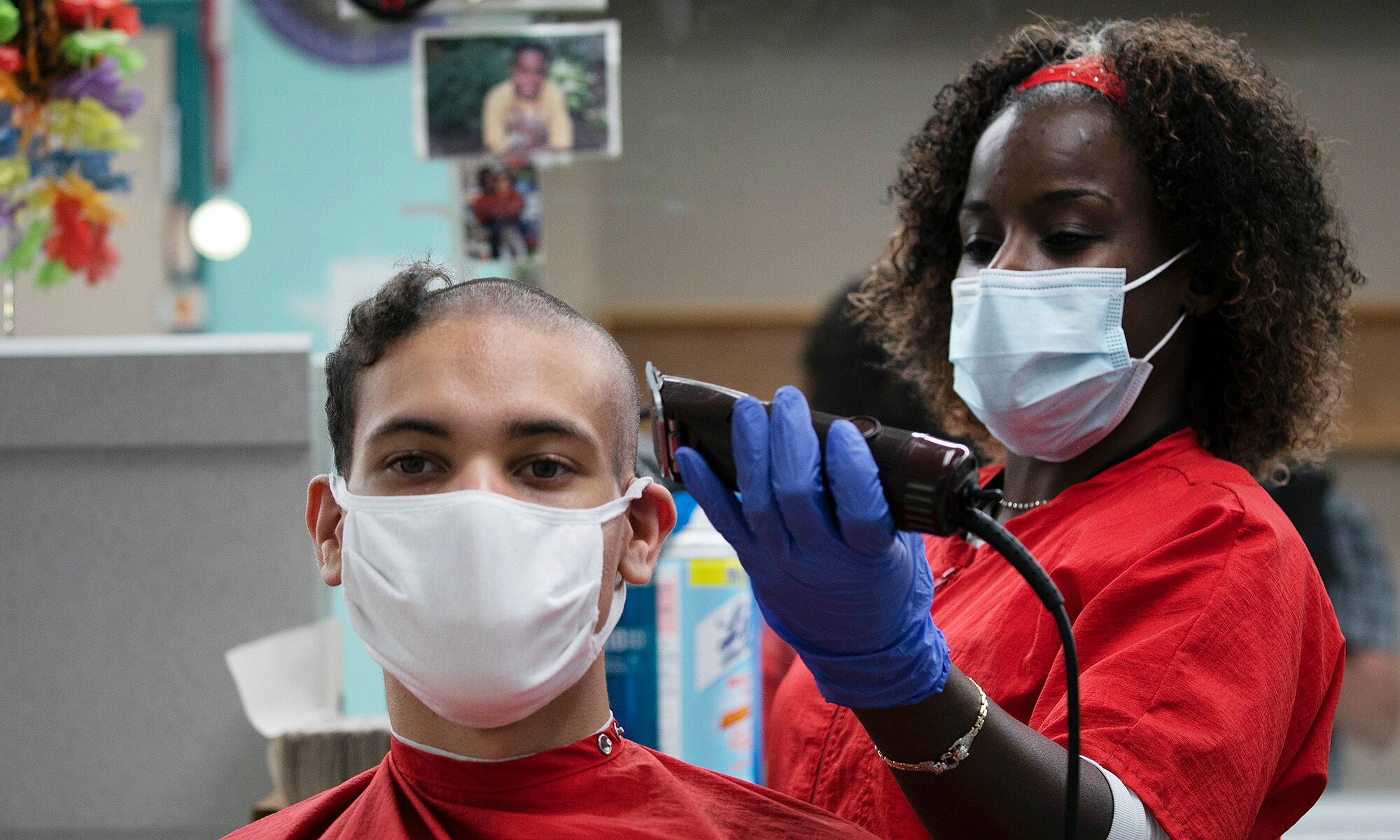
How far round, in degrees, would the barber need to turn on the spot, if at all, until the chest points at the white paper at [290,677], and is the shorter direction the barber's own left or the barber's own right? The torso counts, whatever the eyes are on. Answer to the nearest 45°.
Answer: approximately 45° to the barber's own right

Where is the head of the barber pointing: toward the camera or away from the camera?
toward the camera

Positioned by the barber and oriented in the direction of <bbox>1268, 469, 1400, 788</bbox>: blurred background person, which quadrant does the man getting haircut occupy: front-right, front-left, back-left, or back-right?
back-left

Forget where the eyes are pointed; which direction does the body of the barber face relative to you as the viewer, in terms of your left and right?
facing the viewer and to the left of the viewer

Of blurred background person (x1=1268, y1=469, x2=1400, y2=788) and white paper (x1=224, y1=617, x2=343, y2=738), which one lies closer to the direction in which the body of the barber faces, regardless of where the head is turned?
the white paper

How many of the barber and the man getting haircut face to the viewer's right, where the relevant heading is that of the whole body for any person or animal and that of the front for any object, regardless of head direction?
0

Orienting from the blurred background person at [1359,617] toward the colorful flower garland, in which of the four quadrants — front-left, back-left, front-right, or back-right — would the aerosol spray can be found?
front-left

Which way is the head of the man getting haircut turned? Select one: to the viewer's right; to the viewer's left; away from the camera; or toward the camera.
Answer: toward the camera

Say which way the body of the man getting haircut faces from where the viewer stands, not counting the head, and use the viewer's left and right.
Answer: facing the viewer

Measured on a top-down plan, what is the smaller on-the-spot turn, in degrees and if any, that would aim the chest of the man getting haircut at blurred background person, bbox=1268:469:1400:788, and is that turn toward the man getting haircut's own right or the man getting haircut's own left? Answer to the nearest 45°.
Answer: approximately 135° to the man getting haircut's own left

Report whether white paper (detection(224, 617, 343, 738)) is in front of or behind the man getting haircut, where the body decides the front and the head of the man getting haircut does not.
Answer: behind
